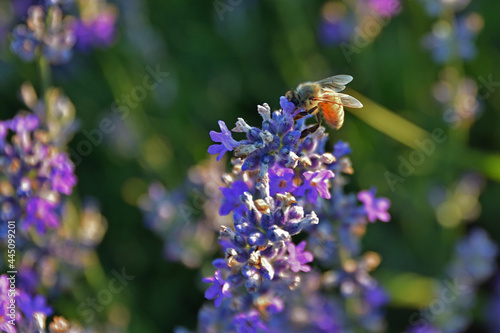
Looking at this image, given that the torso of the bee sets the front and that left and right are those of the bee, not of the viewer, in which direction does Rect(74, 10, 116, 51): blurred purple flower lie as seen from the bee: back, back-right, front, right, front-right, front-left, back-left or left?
front-right

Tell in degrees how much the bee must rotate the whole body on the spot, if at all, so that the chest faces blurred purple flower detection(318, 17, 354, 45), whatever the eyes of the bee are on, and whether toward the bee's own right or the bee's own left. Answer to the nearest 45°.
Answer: approximately 90° to the bee's own right

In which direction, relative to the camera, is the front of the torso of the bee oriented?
to the viewer's left

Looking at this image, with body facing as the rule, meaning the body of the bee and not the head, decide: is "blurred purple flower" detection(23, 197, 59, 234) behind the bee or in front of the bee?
in front
